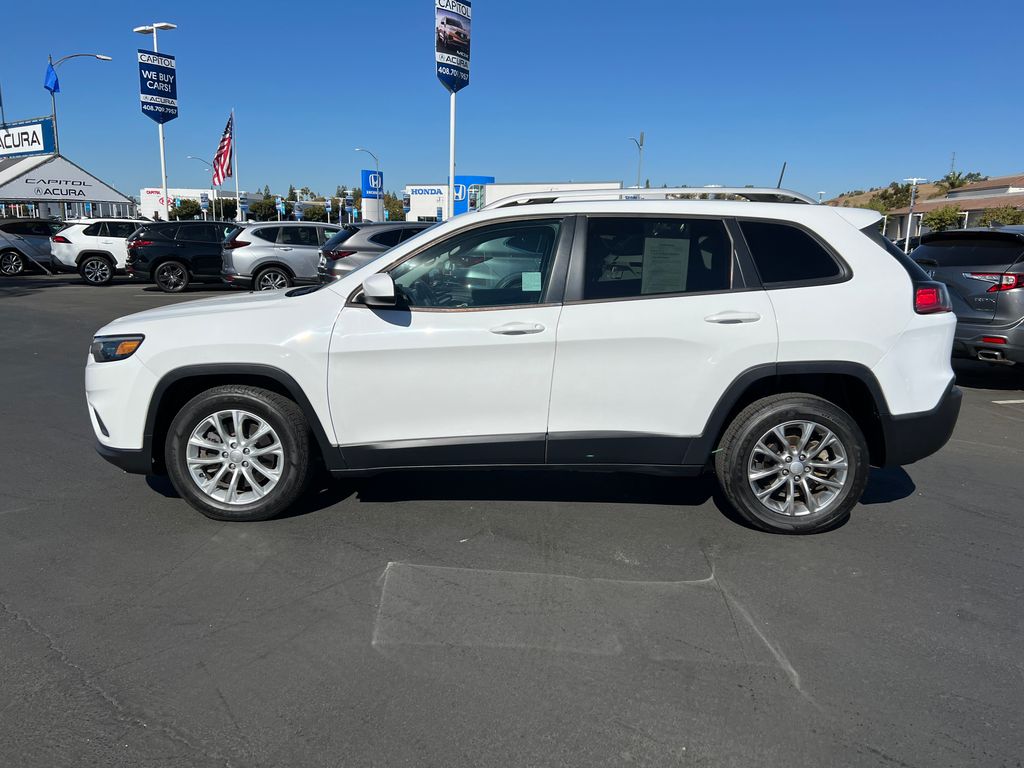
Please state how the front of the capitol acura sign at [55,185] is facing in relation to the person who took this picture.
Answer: facing the viewer

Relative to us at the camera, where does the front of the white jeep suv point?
facing to the left of the viewer

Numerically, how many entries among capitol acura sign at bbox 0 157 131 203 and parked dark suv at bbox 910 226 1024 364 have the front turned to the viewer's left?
0

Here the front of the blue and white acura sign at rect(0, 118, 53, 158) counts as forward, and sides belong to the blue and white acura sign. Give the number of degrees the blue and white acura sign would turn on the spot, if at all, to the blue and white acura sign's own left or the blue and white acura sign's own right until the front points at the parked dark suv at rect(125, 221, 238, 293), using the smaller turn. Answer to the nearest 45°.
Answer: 0° — it already faces it

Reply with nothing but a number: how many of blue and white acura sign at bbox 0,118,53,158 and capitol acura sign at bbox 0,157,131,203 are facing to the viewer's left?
0

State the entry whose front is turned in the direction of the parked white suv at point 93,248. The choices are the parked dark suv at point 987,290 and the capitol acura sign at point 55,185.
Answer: the capitol acura sign

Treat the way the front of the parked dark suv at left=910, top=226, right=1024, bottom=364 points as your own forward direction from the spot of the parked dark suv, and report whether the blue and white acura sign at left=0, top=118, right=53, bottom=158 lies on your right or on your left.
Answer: on your left

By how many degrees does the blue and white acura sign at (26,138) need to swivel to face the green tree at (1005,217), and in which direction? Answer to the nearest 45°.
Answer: approximately 45° to its left

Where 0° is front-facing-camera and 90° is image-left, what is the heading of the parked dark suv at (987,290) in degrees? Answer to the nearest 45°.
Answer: approximately 225°

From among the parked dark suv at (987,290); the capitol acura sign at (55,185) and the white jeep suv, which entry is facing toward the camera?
the capitol acura sign

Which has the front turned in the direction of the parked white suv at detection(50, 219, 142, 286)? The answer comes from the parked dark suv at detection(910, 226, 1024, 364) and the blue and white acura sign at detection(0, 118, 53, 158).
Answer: the blue and white acura sign

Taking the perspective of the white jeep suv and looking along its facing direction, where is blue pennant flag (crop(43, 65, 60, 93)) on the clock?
The blue pennant flag is roughly at 2 o'clock from the white jeep suv.

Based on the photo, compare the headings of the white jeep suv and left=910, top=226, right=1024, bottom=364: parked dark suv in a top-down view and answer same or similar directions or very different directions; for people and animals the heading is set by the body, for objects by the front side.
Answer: very different directions

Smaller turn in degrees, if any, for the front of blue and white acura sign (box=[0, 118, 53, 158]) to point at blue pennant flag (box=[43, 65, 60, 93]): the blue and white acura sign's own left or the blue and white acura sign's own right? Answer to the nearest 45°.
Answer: approximately 90° to the capitol acura sign's own left

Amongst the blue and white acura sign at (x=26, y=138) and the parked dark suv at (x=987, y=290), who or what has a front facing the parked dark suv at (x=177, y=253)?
the blue and white acura sign

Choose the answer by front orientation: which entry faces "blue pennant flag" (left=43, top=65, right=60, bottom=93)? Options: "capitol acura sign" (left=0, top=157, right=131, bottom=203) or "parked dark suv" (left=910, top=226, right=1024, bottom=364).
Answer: the capitol acura sign

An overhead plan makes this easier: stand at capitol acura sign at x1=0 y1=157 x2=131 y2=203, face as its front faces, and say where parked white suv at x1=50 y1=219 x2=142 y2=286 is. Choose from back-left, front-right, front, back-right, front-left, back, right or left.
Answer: front
